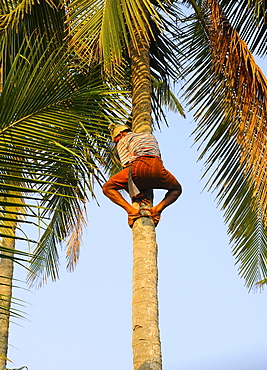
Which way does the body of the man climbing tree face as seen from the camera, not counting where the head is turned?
away from the camera
